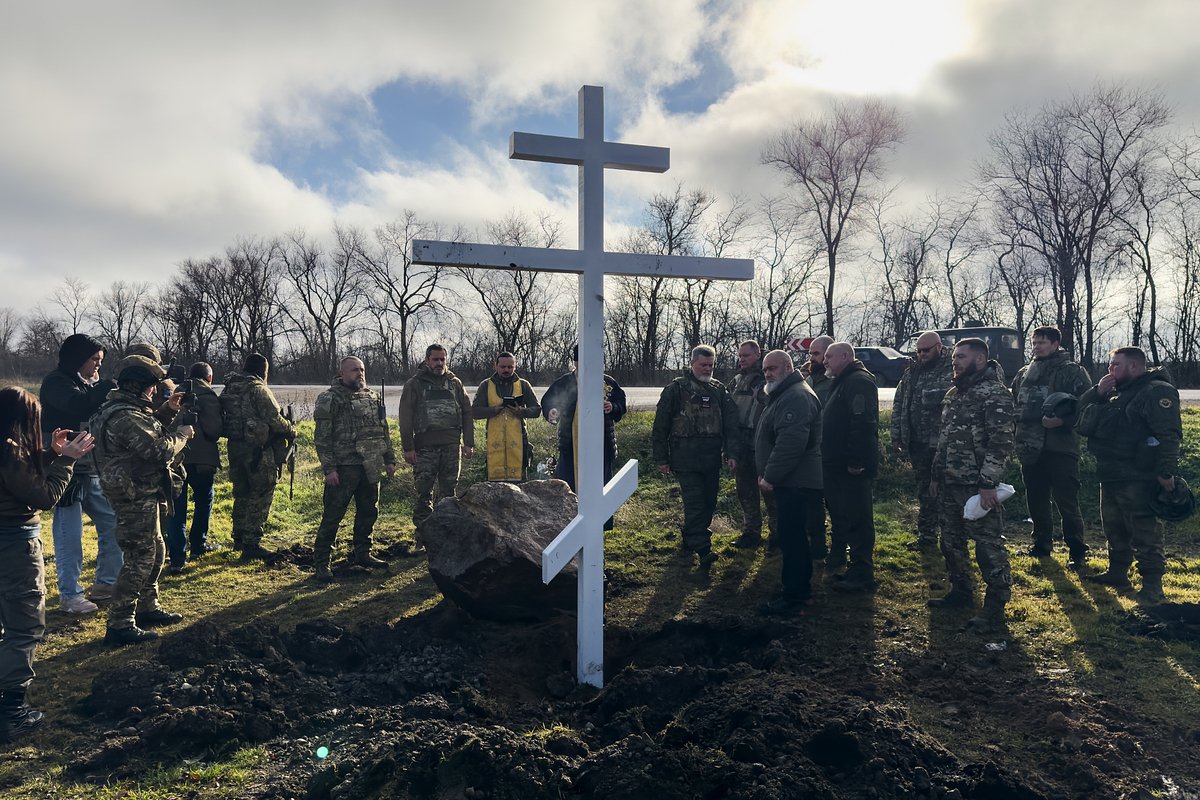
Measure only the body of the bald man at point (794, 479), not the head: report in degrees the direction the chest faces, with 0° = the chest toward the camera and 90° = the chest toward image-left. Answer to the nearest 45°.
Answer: approximately 90°

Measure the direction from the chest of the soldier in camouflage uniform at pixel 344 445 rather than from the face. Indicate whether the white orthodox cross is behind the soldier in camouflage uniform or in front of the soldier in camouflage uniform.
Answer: in front

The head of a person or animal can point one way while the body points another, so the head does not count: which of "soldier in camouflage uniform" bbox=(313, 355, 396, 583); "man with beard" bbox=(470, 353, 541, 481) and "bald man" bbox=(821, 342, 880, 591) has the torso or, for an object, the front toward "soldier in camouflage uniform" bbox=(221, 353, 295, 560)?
the bald man

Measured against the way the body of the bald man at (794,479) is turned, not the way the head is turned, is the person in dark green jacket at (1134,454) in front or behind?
behind

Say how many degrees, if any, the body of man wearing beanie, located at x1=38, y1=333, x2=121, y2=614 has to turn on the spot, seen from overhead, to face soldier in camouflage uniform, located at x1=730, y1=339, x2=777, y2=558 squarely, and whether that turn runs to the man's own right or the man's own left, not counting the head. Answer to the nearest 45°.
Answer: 0° — they already face them

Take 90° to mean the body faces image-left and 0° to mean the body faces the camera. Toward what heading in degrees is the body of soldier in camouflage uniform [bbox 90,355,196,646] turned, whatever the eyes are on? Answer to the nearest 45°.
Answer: approximately 270°

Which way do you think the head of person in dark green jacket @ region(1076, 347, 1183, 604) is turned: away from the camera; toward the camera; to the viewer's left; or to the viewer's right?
to the viewer's left

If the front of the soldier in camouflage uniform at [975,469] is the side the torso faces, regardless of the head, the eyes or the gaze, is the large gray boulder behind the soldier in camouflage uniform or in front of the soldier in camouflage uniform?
in front

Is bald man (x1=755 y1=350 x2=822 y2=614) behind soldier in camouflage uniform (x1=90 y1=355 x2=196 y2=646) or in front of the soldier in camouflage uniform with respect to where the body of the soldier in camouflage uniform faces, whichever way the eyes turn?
in front

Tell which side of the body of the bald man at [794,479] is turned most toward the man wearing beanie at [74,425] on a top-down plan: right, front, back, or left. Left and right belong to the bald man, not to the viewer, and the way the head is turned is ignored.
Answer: front

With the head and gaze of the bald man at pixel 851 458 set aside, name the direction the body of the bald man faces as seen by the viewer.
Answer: to the viewer's left
